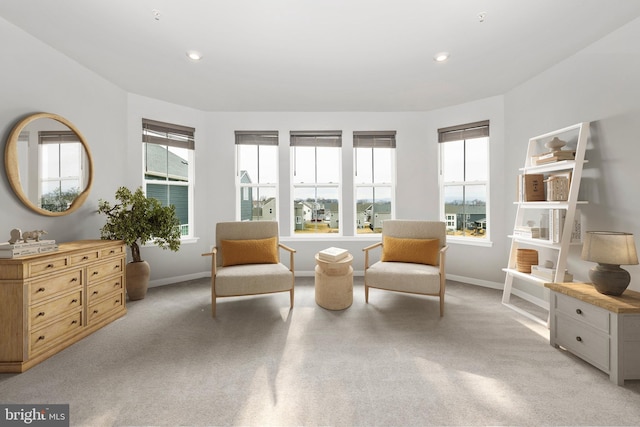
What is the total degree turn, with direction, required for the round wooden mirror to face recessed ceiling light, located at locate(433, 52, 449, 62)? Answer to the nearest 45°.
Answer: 0° — it already faces it

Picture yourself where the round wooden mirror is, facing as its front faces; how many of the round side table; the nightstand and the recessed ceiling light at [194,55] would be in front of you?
3

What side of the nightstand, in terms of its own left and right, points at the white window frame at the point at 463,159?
right

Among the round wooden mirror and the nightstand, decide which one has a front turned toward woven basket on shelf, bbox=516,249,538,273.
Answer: the round wooden mirror

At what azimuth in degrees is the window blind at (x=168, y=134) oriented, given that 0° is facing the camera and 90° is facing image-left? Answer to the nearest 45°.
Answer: approximately 315°

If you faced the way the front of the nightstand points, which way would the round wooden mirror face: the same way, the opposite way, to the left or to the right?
the opposite way

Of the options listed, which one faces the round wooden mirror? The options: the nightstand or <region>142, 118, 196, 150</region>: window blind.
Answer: the nightstand

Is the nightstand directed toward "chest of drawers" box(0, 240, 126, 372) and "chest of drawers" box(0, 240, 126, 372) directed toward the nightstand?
yes
